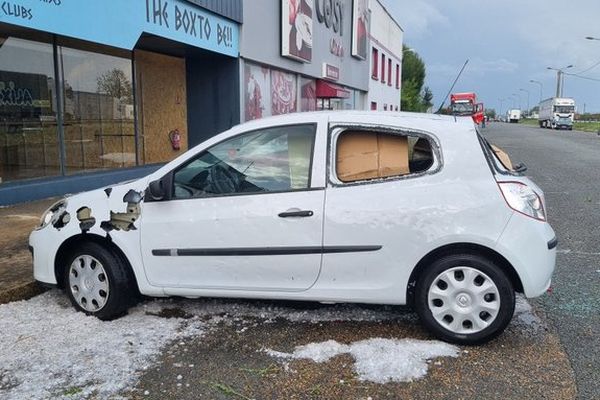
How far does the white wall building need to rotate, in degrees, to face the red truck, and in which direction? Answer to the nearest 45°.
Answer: approximately 90° to its left

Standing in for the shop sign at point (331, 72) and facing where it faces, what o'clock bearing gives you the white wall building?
The white wall building is roughly at 8 o'clock from the shop sign.

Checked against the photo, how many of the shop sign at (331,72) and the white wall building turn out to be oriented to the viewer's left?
0

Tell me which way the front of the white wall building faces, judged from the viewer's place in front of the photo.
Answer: facing the viewer and to the right of the viewer

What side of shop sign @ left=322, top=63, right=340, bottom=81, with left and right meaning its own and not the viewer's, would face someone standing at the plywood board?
right

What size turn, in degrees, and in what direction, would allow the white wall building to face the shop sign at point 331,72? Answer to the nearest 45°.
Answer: approximately 45° to its right

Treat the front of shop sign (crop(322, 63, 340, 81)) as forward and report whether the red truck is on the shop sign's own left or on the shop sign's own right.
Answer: on the shop sign's own left

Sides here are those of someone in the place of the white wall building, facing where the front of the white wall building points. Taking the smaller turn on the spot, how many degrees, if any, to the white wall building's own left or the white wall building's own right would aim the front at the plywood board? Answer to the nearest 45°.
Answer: approximately 45° to the white wall building's own right
